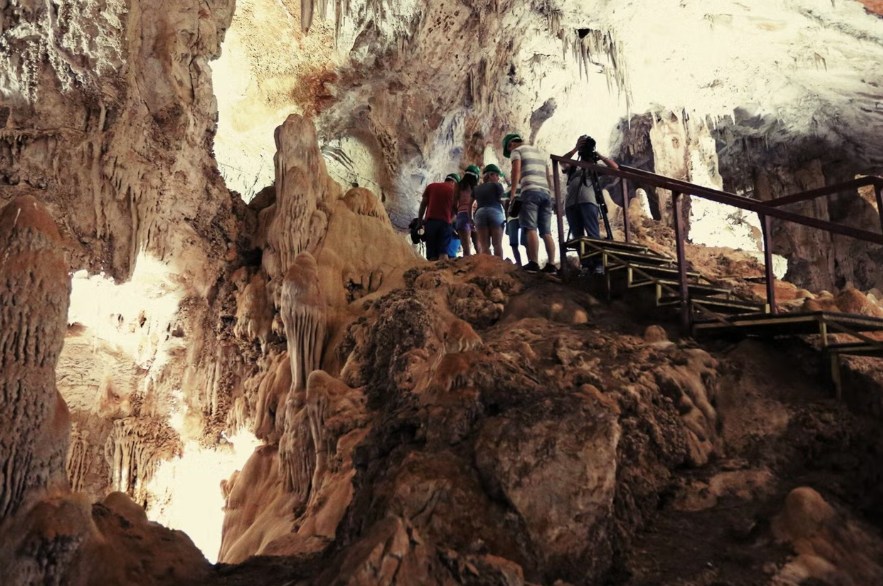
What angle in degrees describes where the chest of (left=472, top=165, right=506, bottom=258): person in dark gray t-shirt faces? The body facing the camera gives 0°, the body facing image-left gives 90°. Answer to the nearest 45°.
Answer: approximately 180°

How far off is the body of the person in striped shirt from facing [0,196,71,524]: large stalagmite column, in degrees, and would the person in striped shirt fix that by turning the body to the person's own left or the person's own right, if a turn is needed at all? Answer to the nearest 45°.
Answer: approximately 90° to the person's own left

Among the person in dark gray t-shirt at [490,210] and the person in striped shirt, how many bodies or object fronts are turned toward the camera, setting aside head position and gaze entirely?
0

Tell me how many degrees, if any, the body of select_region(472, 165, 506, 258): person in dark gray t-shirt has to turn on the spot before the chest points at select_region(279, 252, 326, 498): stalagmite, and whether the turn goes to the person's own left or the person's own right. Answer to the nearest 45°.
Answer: approximately 90° to the person's own left

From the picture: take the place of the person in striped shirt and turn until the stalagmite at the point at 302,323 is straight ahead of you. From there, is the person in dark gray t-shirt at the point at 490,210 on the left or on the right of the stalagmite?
right

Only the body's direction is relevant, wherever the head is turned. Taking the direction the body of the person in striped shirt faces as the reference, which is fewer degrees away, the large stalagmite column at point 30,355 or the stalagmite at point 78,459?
the stalagmite at point 78,459

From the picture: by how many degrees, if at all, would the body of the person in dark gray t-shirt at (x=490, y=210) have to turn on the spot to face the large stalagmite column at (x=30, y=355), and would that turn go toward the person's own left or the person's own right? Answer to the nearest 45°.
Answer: approximately 135° to the person's own left

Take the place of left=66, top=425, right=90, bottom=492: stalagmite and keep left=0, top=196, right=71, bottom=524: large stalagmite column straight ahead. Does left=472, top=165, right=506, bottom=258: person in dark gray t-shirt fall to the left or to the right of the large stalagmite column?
left

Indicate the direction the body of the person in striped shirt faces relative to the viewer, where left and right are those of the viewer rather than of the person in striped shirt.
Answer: facing away from the viewer and to the left of the viewer
